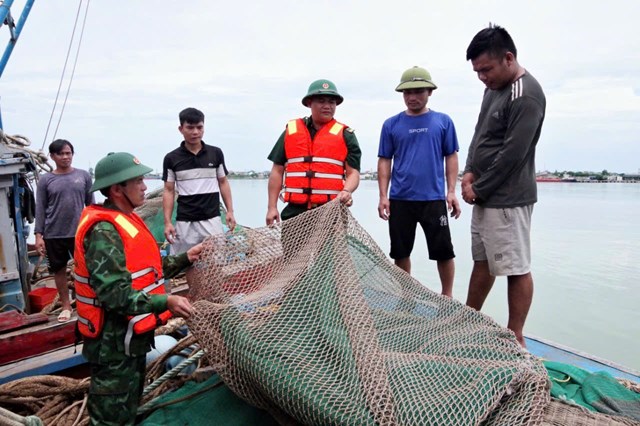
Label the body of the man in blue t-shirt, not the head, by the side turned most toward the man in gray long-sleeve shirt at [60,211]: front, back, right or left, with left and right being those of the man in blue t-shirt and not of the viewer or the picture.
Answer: right

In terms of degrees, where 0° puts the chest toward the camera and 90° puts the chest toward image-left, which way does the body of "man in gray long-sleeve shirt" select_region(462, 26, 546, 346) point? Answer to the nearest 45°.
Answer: approximately 45°

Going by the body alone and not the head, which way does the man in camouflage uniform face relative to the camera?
to the viewer's right

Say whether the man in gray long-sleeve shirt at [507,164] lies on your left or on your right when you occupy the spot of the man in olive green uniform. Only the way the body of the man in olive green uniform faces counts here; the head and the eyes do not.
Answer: on your left

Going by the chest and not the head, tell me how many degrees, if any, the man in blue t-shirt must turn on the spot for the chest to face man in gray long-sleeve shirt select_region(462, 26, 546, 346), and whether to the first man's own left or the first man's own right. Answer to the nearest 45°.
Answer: approximately 45° to the first man's own left

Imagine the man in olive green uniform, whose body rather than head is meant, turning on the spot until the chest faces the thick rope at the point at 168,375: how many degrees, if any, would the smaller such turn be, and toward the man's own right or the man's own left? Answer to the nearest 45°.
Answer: approximately 45° to the man's own right

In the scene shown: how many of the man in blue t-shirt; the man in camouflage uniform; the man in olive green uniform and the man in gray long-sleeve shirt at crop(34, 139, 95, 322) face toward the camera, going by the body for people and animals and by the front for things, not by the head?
3

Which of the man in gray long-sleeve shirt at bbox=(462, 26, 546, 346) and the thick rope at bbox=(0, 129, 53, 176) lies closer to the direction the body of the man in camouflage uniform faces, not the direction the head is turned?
the man in gray long-sleeve shirt
